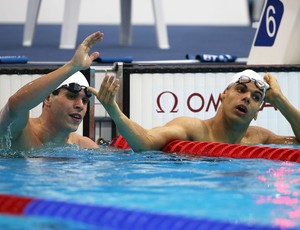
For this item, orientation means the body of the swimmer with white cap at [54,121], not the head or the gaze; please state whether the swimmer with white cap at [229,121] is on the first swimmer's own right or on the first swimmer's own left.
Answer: on the first swimmer's own left

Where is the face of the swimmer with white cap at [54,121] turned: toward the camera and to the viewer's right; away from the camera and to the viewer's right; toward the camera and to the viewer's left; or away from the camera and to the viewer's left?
toward the camera and to the viewer's right

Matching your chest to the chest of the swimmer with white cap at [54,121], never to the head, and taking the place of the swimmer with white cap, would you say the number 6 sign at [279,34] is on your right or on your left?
on your left

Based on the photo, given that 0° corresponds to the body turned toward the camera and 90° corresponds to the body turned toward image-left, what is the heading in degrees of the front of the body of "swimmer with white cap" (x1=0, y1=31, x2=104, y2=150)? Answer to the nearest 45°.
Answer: approximately 315°

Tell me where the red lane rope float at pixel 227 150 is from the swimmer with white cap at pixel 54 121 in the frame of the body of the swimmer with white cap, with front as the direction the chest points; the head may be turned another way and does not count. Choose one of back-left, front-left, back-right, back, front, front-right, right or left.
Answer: front-left

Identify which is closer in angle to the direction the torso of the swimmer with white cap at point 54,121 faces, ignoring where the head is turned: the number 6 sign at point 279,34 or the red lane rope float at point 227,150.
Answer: the red lane rope float
